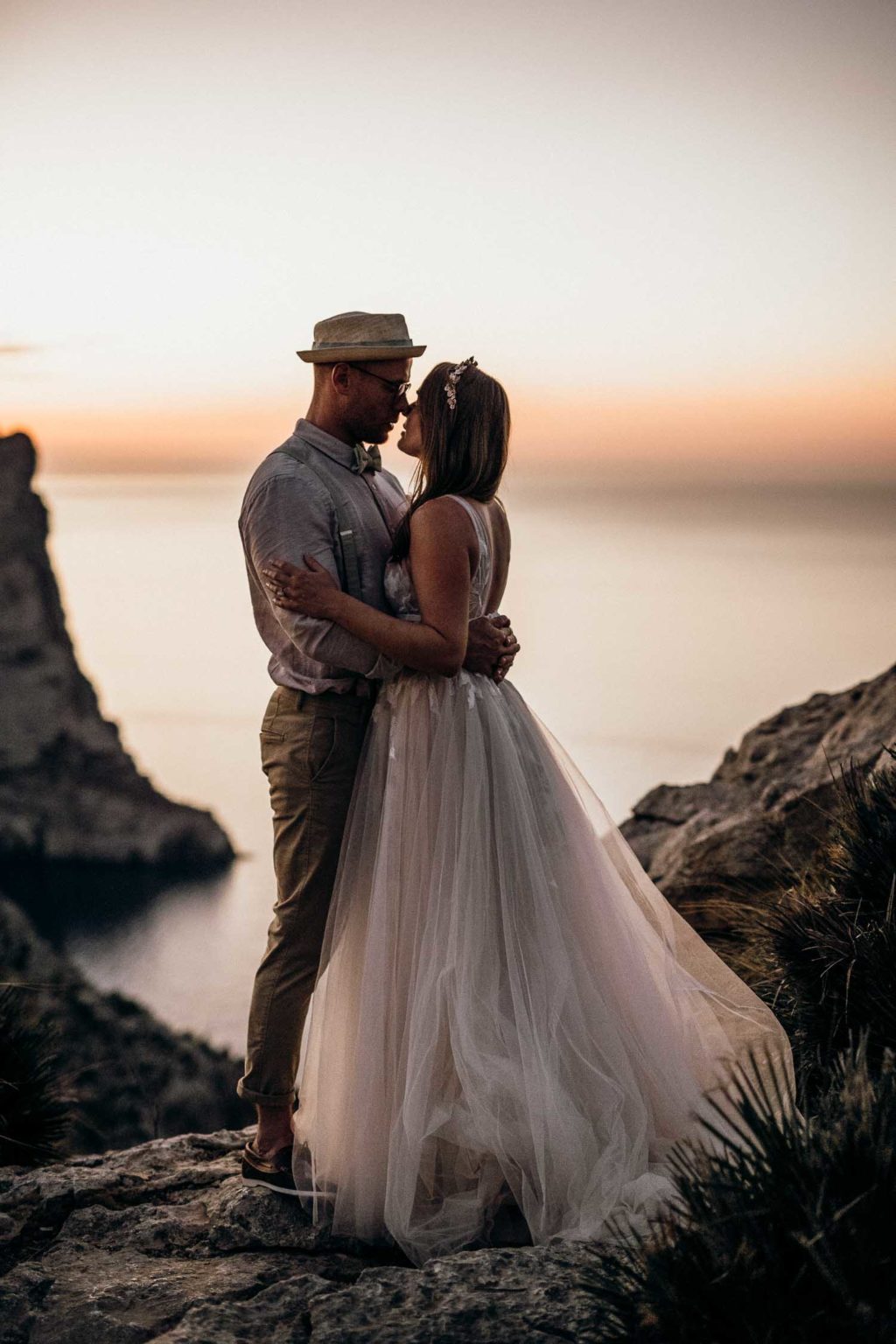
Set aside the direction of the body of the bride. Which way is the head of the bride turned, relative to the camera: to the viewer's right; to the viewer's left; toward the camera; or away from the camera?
to the viewer's left

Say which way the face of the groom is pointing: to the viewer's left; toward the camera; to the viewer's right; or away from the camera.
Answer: to the viewer's right

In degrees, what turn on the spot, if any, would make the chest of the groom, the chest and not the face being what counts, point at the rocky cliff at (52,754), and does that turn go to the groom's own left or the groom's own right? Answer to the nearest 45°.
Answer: approximately 90° to the groom's own left

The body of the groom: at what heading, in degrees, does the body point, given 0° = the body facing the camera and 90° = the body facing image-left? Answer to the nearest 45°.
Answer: approximately 270°

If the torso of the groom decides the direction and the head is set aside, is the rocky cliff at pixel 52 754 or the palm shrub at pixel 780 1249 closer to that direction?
the palm shrub

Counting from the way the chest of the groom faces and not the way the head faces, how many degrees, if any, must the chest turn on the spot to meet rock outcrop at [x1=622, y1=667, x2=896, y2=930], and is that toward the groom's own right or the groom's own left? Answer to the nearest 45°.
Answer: approximately 45° to the groom's own left
